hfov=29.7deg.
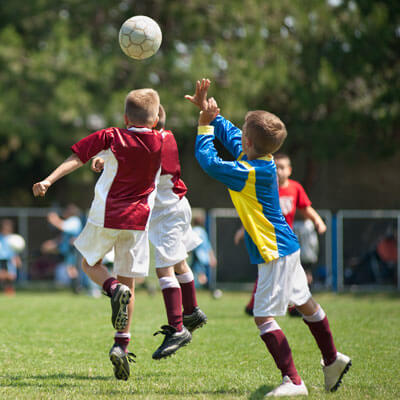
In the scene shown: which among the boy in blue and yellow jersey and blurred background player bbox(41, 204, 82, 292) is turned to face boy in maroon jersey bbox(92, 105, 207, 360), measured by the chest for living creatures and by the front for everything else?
the boy in blue and yellow jersey

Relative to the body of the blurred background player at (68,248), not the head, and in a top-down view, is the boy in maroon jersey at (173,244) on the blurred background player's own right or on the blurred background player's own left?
on the blurred background player's own left

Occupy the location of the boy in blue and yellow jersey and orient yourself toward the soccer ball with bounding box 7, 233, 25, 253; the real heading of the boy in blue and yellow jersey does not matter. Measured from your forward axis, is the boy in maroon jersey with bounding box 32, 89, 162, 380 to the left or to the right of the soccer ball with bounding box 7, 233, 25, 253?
left

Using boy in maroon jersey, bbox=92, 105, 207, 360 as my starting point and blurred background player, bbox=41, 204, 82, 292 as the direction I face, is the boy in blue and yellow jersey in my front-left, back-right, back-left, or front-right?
back-right

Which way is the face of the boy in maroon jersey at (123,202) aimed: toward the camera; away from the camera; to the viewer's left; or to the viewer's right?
away from the camera

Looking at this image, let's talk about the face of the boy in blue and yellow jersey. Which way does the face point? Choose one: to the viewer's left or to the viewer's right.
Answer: to the viewer's left

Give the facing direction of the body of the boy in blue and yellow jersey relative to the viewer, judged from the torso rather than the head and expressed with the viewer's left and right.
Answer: facing away from the viewer and to the left of the viewer

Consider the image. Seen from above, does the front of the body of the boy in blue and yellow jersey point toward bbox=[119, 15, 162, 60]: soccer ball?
yes
